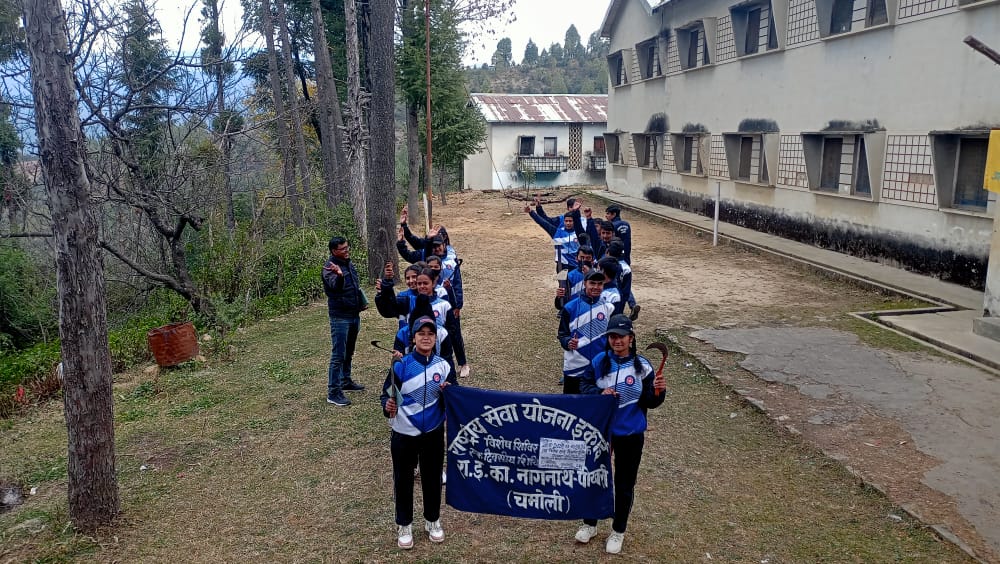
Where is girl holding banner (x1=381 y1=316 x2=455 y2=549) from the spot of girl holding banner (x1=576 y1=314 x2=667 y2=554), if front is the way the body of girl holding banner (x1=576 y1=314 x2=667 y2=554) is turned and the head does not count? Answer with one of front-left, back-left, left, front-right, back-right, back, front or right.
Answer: right

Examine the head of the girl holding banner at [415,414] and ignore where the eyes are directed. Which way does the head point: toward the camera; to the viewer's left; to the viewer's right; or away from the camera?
toward the camera

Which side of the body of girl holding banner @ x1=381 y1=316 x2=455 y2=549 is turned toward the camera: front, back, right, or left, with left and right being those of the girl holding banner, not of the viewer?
front

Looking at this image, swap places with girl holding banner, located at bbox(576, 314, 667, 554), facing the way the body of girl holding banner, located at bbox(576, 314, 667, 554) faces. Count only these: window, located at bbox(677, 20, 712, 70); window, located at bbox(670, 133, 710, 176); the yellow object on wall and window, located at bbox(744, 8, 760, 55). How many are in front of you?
0

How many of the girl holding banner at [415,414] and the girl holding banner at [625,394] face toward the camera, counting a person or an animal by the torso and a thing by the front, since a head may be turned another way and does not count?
2

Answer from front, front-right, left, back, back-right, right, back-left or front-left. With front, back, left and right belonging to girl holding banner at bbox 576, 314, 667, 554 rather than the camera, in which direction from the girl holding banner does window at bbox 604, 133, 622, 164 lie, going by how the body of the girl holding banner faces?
back

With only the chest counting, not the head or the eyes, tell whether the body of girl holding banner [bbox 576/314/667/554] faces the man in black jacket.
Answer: no

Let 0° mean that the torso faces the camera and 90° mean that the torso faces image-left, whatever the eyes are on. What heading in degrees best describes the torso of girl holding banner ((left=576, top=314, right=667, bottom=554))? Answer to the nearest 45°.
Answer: approximately 0°

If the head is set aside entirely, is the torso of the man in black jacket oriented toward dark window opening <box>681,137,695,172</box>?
no

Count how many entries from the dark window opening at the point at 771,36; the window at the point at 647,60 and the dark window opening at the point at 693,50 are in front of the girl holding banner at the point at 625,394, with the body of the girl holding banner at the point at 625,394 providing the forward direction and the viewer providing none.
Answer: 0

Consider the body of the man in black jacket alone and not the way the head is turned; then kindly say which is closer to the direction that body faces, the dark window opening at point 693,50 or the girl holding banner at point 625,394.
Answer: the girl holding banner

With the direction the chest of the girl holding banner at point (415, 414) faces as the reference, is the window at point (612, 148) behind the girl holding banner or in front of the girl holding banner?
behind

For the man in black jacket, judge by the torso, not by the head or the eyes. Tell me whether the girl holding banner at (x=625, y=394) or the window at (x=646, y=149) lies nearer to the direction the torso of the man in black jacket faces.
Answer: the girl holding banner

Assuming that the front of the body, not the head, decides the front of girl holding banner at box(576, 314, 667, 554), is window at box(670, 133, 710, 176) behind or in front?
behind

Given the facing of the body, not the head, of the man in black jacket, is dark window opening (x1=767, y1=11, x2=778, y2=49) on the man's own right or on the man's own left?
on the man's own left

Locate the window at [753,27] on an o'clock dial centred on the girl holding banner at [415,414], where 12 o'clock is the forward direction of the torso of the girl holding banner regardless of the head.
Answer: The window is roughly at 7 o'clock from the girl holding banner.

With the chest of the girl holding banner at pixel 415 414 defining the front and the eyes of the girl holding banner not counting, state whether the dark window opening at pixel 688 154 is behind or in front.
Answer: behind

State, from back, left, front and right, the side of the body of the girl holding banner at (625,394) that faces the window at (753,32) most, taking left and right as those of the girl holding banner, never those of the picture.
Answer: back

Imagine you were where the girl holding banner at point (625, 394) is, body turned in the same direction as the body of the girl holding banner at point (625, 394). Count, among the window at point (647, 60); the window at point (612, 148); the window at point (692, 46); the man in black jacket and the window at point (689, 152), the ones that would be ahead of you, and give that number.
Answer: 0

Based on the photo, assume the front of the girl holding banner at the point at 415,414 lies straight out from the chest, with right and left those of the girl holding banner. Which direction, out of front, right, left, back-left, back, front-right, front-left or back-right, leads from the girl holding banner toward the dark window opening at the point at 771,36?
back-left
